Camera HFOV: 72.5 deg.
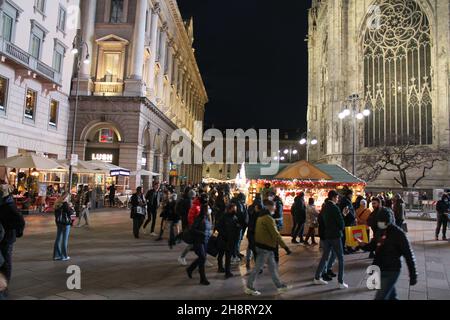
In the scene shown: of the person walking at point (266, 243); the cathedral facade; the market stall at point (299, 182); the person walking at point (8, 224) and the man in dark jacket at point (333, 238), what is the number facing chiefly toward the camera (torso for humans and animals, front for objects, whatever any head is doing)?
2

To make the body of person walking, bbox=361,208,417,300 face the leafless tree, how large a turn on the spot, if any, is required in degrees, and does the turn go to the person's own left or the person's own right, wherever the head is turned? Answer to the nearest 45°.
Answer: approximately 135° to the person's own right

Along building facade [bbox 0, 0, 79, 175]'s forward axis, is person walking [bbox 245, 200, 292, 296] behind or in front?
in front

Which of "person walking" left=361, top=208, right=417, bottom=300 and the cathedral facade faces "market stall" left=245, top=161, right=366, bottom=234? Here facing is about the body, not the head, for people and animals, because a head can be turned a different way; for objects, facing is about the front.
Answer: the cathedral facade

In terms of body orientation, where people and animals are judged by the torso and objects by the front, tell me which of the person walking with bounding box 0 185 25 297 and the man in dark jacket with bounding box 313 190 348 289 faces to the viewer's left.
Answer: the person walking

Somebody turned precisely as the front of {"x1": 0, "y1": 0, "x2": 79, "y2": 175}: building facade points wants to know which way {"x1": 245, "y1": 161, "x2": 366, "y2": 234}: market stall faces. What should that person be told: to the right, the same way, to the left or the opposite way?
to the right
